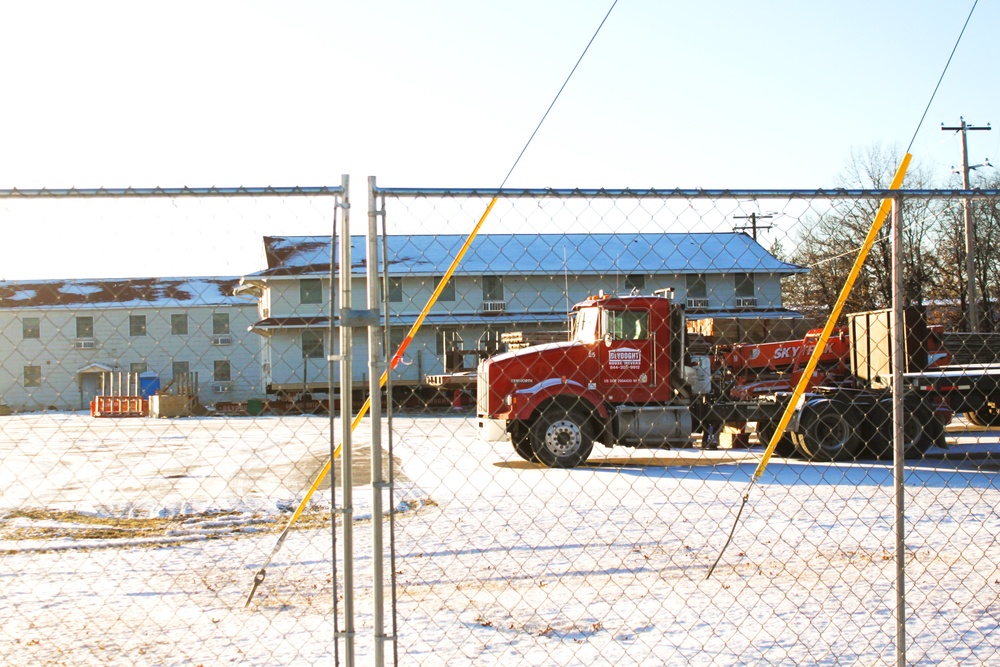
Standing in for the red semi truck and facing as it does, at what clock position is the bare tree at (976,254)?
The bare tree is roughly at 4 o'clock from the red semi truck.

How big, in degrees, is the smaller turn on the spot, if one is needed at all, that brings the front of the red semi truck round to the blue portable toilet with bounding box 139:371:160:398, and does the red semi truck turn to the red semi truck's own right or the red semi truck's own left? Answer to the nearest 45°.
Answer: approximately 45° to the red semi truck's own right

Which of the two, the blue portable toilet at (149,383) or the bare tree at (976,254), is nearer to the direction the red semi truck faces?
the blue portable toilet

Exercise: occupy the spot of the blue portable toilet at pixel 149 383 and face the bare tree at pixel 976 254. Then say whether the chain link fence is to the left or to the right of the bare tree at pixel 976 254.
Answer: right

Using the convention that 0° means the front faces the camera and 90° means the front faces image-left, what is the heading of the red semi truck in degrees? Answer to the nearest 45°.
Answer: approximately 90°

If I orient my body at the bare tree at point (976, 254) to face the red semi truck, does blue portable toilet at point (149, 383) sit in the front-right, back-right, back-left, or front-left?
front-right
